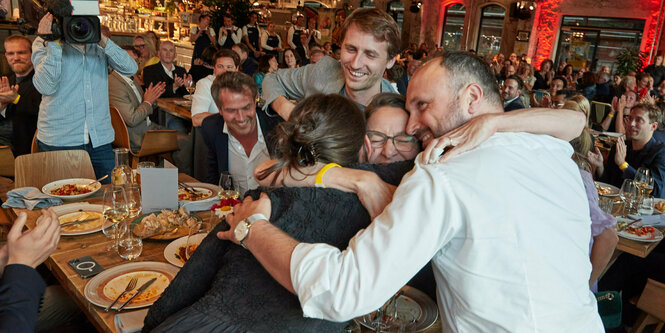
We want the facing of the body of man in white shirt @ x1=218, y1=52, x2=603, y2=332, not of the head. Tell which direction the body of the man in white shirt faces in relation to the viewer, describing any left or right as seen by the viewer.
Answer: facing away from the viewer and to the left of the viewer

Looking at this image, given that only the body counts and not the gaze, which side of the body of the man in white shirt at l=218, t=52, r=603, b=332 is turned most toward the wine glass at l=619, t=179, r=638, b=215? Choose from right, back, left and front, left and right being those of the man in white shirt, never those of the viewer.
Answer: right

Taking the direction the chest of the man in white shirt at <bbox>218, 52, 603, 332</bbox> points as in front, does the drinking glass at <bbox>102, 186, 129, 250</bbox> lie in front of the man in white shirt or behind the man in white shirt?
in front

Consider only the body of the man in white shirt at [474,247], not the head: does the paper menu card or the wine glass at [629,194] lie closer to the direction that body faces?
the paper menu card

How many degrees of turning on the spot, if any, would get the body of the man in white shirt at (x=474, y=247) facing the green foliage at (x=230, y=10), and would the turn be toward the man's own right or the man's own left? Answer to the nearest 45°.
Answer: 0° — they already face it

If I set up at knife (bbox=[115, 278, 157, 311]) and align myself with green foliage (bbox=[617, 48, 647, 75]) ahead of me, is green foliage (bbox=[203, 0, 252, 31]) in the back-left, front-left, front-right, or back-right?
front-left

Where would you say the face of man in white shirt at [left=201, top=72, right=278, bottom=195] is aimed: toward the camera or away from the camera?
toward the camera

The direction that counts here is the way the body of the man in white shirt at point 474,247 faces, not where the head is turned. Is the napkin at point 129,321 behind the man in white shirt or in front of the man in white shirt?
in front

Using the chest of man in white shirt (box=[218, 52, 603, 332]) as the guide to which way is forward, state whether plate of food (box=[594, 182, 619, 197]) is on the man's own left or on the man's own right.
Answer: on the man's own right

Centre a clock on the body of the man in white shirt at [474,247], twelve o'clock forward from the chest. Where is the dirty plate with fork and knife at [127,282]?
The dirty plate with fork and knife is roughly at 11 o'clock from the man in white shirt.

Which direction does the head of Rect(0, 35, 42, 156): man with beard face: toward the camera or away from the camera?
toward the camera

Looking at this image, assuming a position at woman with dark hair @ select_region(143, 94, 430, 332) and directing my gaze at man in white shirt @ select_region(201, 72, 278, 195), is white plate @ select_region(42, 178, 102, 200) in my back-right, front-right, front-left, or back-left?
front-left

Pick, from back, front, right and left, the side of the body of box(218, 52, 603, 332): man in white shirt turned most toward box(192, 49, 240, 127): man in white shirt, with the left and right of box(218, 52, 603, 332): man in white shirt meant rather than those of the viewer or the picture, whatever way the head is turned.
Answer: front

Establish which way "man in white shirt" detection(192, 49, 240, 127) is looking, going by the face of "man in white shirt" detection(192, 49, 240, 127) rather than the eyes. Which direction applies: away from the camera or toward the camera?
toward the camera

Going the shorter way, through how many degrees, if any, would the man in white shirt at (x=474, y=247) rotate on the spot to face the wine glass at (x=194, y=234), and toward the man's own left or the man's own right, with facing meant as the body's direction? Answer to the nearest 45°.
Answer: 0° — they already face it

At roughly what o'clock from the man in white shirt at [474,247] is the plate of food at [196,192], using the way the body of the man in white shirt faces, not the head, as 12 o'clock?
The plate of food is roughly at 12 o'clock from the man in white shirt.
